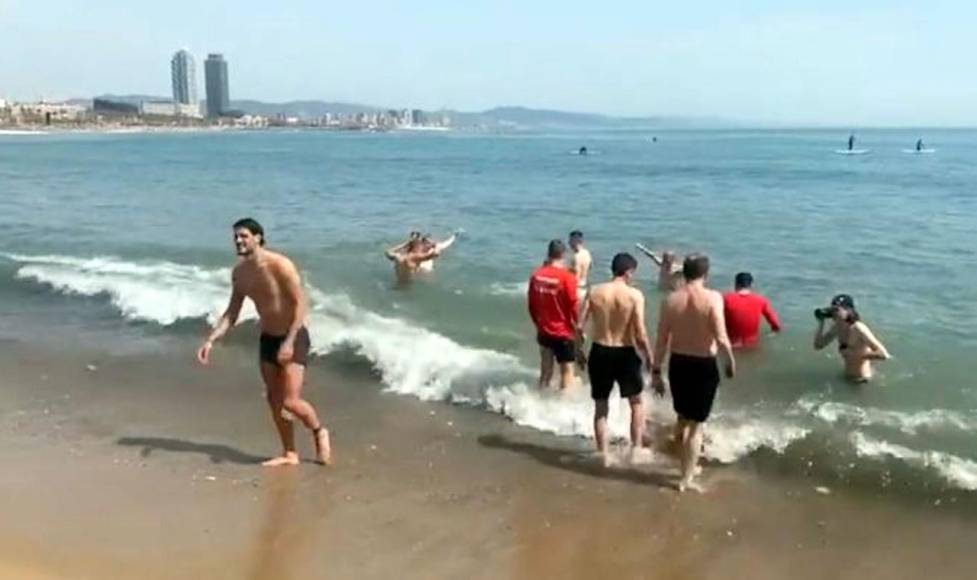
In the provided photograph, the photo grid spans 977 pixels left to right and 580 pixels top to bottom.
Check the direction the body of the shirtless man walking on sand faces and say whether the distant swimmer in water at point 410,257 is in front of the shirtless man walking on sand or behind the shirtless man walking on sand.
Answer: behind

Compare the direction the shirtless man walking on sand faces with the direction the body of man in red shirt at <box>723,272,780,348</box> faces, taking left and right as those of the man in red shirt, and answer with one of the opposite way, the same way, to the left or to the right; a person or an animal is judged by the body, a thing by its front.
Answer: the opposite way

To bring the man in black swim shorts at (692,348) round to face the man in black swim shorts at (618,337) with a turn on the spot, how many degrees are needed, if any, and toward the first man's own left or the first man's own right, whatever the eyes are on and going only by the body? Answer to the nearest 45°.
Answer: approximately 45° to the first man's own left

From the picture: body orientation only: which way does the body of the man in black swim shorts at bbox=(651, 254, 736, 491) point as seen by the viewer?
away from the camera

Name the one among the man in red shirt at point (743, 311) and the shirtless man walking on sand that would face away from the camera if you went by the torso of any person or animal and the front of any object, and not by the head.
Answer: the man in red shirt

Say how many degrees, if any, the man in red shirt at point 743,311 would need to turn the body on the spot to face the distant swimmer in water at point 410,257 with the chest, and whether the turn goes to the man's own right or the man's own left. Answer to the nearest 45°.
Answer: approximately 45° to the man's own left

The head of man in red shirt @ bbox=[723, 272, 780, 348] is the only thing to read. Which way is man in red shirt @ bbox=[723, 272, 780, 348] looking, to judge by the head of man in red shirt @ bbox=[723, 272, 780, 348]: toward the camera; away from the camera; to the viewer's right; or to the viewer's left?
away from the camera

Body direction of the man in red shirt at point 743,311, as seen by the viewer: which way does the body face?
away from the camera

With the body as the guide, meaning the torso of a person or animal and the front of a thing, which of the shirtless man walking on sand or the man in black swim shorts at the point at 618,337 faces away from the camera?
the man in black swim shorts

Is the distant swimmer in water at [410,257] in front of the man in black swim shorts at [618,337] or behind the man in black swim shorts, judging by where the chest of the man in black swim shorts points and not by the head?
in front

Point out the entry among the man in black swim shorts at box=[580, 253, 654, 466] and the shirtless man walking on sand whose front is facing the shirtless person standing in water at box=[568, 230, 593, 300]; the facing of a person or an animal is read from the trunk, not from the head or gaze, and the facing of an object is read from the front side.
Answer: the man in black swim shorts

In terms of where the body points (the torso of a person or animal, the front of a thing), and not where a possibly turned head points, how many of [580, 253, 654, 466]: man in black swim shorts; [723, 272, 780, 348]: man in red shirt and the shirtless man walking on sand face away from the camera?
2

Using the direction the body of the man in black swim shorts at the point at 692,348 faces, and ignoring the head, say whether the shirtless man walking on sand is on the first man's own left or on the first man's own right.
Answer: on the first man's own left

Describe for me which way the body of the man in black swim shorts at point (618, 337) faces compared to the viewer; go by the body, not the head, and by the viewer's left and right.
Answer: facing away from the viewer

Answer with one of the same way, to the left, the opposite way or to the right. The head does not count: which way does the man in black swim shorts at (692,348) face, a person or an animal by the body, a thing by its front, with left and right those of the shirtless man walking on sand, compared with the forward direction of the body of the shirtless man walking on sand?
the opposite way
